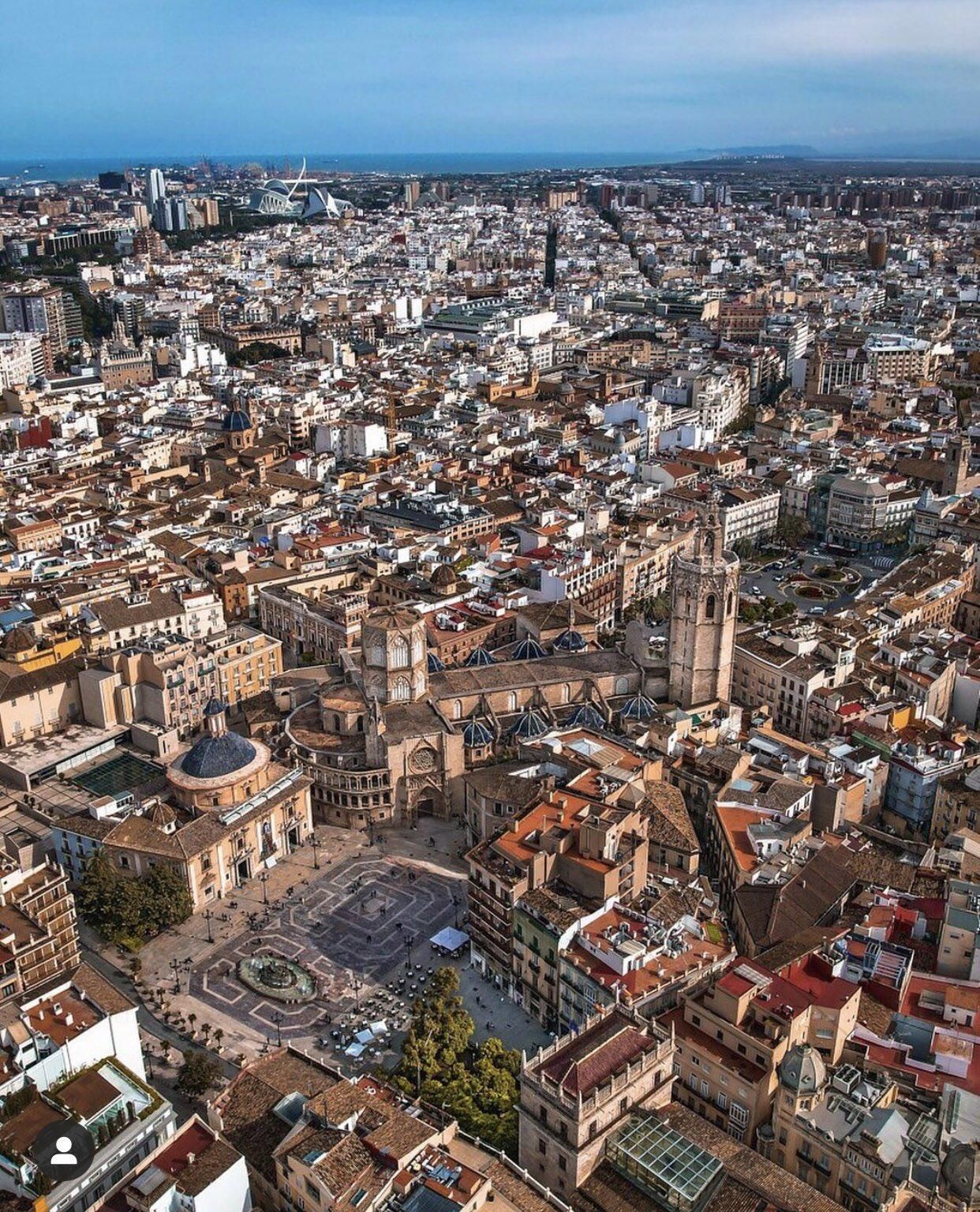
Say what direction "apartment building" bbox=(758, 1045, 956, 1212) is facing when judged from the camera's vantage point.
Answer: facing the viewer and to the left of the viewer

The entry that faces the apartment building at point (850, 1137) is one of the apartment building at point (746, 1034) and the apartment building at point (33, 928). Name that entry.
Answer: the apartment building at point (33, 928)

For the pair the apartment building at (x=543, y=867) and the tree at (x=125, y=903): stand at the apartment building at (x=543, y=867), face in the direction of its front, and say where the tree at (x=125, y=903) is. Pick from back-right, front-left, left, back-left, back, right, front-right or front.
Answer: front-right

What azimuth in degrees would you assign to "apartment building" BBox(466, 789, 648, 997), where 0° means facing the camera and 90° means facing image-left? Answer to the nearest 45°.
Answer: approximately 45°

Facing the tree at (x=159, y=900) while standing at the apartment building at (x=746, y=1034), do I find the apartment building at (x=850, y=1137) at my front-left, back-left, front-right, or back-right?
back-left

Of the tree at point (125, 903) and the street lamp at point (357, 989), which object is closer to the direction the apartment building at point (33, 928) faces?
the street lamp

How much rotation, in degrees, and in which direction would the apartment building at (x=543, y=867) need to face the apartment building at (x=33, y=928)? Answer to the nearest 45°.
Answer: approximately 45° to its right

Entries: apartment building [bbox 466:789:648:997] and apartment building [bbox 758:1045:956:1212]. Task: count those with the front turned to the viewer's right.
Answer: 0

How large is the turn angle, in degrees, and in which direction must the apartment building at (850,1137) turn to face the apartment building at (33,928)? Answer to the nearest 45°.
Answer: approximately 45° to its right

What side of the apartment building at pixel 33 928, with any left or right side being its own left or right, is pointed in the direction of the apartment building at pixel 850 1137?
front

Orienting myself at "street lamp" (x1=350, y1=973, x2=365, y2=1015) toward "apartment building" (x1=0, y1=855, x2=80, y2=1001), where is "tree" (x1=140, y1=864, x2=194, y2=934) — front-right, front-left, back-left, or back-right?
front-right

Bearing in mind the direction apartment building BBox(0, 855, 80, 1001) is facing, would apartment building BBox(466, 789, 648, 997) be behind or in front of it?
in front

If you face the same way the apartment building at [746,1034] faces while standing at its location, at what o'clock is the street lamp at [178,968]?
The street lamp is roughly at 2 o'clock from the apartment building.

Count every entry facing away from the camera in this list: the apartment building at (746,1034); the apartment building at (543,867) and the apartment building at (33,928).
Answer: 0

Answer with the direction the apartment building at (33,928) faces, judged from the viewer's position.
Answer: facing the viewer and to the right of the viewer

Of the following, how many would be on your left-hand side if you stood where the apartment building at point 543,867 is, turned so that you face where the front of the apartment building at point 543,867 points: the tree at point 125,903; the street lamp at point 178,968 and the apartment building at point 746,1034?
1

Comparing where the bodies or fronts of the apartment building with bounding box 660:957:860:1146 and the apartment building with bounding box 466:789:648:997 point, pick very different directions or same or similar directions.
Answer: same or similar directions

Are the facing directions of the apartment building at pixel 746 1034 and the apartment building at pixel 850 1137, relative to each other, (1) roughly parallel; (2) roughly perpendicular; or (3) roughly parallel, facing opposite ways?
roughly parallel

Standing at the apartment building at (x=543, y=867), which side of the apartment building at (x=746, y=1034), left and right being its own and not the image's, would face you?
right
